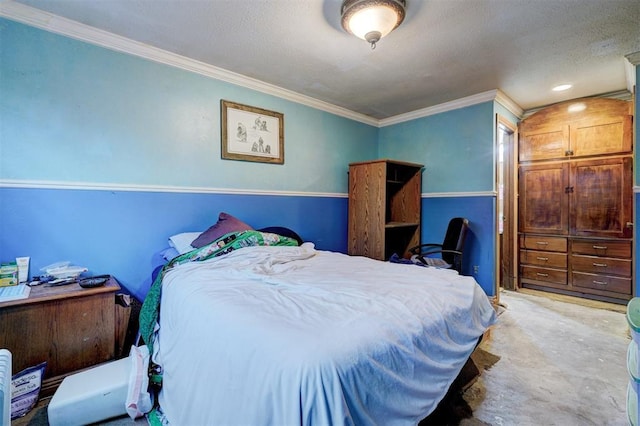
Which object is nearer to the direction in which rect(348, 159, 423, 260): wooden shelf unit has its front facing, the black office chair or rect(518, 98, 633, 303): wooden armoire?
the black office chair

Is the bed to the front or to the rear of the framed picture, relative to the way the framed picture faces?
to the front

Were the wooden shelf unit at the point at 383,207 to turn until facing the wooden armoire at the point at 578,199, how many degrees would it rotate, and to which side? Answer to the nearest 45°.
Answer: approximately 45° to its left

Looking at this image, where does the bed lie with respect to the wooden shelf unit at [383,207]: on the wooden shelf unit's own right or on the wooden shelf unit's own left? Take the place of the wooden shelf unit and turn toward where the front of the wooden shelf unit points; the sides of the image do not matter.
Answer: on the wooden shelf unit's own right

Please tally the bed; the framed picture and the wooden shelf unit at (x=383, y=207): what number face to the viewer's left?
0

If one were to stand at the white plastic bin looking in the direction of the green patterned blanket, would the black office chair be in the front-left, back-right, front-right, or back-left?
front-right

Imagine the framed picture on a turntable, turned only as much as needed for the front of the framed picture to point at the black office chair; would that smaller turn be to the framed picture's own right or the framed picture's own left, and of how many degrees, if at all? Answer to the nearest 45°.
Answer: approximately 45° to the framed picture's own left

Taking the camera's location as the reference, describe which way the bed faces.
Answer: facing the viewer and to the right of the viewer

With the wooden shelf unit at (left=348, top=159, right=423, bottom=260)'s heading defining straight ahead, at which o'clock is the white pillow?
The white pillow is roughly at 3 o'clock from the wooden shelf unit.
